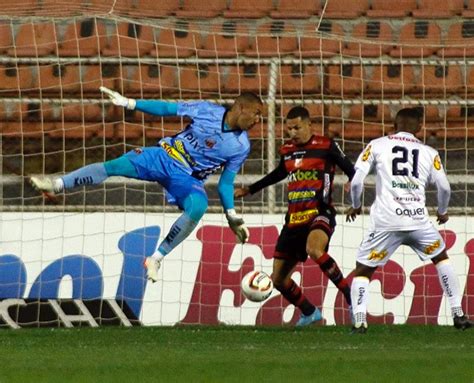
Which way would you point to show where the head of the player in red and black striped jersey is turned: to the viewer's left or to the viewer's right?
to the viewer's left

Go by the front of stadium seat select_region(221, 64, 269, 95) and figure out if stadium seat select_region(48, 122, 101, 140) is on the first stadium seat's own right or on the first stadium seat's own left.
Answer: on the first stadium seat's own right

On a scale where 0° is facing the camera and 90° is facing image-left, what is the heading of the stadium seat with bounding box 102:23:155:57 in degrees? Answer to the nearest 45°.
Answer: approximately 45°

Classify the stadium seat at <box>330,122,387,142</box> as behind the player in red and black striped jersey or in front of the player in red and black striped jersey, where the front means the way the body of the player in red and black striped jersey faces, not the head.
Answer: behind

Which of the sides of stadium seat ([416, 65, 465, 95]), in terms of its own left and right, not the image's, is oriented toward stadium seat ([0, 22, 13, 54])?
right

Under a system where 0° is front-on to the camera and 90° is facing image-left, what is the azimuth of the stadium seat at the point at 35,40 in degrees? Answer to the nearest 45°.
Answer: approximately 45°
